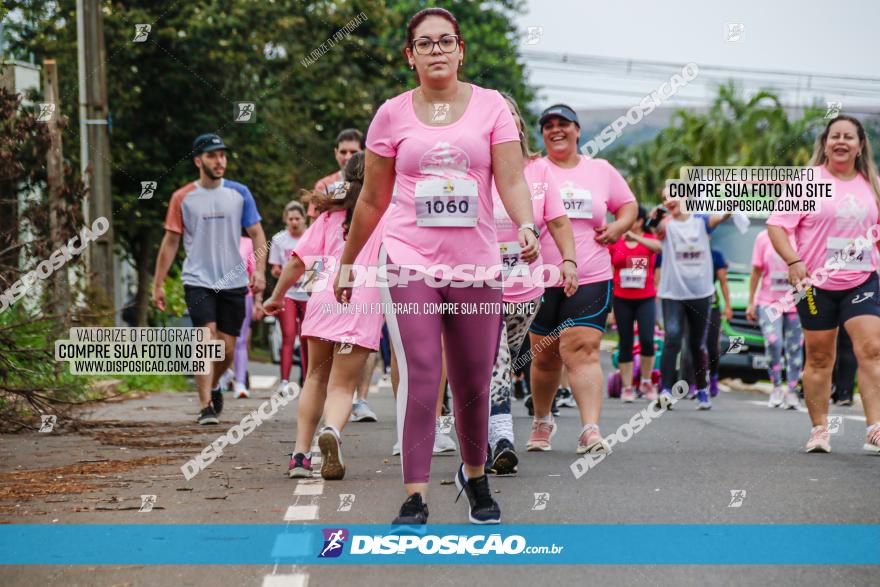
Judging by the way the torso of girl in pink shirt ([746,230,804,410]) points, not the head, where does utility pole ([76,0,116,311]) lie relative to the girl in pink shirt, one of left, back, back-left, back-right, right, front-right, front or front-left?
right

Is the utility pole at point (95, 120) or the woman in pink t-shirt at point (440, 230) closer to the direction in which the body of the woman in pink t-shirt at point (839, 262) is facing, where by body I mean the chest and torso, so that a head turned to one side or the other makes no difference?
the woman in pink t-shirt

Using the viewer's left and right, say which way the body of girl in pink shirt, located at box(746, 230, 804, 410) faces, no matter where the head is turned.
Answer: facing the viewer

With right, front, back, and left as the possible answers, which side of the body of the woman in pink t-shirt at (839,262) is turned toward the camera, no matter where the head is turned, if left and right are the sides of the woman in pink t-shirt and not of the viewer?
front

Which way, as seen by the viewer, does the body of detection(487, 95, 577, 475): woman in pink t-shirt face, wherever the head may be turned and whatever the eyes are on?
toward the camera

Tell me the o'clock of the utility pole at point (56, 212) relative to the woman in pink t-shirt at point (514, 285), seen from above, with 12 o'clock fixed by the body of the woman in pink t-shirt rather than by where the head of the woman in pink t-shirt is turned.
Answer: The utility pole is roughly at 4 o'clock from the woman in pink t-shirt.

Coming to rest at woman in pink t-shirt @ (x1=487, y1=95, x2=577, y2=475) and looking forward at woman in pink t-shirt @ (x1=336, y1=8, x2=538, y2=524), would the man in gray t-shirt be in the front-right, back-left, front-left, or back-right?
back-right

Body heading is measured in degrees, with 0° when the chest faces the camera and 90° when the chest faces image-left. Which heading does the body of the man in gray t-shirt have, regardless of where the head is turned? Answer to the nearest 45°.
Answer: approximately 0°

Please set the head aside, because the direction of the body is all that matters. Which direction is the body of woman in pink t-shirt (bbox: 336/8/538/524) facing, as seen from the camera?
toward the camera
